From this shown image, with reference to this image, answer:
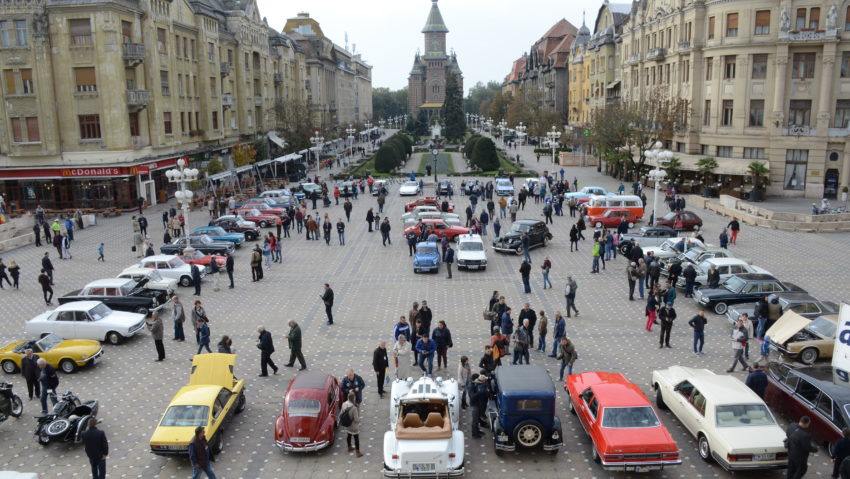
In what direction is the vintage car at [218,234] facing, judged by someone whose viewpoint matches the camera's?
facing the viewer and to the right of the viewer

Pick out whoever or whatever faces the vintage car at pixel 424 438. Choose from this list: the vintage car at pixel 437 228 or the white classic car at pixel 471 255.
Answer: the white classic car

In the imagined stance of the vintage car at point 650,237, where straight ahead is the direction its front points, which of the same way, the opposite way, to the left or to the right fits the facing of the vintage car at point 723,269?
the same way

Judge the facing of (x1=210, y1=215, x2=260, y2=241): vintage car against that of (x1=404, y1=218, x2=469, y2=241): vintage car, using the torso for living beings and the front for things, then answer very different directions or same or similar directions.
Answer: same or similar directions

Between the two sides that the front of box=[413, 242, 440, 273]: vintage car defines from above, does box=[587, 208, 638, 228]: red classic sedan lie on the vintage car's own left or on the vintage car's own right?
on the vintage car's own left

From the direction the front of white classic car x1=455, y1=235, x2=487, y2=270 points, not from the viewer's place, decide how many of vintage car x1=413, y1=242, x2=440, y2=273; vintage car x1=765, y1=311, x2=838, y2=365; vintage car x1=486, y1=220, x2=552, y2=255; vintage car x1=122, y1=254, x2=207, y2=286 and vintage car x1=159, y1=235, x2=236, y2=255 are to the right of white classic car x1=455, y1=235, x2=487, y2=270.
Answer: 3

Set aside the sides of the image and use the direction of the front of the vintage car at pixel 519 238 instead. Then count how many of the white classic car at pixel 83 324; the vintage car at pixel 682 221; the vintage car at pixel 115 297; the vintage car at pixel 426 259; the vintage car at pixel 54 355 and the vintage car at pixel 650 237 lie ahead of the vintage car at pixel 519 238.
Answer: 4

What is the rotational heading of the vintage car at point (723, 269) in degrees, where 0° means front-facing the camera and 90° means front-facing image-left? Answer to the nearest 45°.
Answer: approximately 45°

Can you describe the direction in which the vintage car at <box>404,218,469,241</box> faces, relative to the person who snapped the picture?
facing to the right of the viewer

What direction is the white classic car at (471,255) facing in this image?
toward the camera

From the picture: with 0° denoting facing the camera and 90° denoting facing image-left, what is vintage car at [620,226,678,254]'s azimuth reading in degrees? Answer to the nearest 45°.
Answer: approximately 45°

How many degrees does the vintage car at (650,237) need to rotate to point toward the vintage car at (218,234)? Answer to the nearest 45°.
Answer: approximately 45° to its right

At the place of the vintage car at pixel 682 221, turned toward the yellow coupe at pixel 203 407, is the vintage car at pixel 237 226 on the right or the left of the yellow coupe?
right

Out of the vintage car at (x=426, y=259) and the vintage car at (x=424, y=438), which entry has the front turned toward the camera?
the vintage car at (x=426, y=259)

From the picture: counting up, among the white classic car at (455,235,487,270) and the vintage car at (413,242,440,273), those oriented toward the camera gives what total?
2

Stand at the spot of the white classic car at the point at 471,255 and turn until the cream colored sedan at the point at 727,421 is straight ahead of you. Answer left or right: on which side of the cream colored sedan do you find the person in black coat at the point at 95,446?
right

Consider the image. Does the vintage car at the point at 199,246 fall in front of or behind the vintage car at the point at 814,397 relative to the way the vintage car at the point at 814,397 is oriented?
in front
